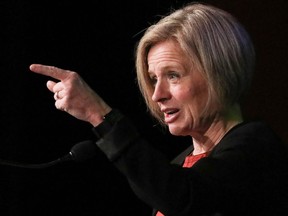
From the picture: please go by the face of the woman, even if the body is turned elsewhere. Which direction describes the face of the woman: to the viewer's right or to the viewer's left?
to the viewer's left

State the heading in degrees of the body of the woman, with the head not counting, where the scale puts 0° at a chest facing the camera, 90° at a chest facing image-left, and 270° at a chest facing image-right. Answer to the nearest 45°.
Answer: approximately 45°
